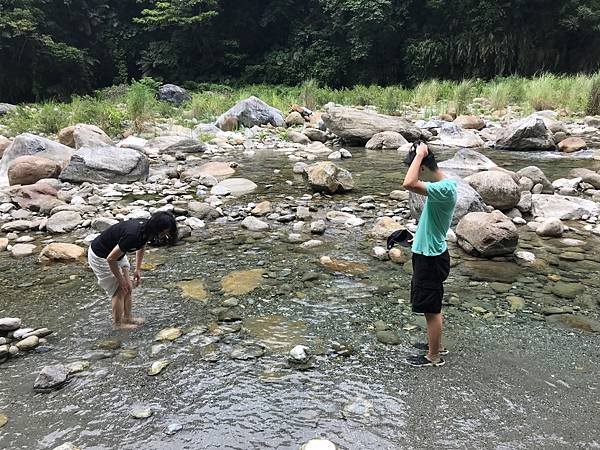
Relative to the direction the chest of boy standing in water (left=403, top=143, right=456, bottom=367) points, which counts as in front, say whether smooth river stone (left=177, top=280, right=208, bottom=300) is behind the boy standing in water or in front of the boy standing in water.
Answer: in front

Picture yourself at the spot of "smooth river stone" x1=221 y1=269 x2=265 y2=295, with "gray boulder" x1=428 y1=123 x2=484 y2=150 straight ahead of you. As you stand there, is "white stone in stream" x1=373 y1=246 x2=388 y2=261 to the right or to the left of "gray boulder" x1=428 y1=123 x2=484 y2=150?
right

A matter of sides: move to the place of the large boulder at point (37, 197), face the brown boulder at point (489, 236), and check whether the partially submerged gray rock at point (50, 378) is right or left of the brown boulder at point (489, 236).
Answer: right
